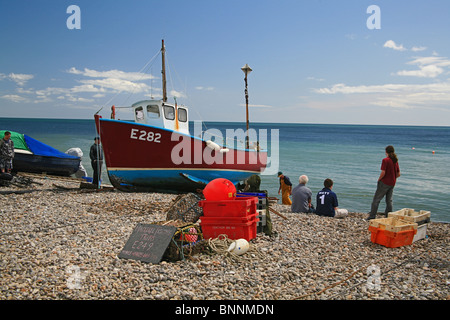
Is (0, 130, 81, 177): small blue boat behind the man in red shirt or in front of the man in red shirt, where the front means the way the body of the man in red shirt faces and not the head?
in front

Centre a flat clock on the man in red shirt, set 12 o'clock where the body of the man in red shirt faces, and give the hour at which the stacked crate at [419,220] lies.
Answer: The stacked crate is roughly at 7 o'clock from the man in red shirt.

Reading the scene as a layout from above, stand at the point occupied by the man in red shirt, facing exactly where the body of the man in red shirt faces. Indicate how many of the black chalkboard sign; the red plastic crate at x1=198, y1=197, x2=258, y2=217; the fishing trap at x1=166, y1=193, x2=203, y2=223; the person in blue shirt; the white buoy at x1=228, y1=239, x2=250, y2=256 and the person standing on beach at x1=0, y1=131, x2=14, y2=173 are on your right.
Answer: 0

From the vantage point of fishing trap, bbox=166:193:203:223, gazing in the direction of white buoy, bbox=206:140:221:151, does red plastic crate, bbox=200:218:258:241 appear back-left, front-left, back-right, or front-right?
back-right

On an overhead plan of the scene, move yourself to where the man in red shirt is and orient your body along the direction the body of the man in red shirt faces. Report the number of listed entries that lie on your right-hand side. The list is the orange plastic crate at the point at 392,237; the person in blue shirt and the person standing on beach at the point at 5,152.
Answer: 0

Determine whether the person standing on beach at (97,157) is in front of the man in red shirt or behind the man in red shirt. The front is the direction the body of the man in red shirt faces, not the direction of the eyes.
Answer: in front

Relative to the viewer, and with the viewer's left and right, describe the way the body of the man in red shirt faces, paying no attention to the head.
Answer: facing away from the viewer and to the left of the viewer

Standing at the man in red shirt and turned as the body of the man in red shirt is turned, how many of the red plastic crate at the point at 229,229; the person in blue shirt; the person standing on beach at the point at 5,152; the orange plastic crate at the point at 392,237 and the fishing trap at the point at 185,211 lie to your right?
0

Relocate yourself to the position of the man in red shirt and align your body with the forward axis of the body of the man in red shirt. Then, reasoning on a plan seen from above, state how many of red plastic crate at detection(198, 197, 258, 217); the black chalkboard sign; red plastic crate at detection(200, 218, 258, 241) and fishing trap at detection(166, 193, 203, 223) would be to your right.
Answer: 0

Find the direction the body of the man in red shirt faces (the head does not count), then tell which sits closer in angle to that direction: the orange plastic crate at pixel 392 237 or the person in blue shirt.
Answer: the person in blue shirt
